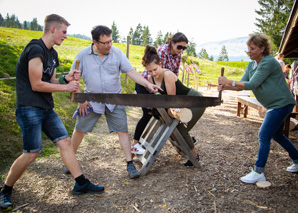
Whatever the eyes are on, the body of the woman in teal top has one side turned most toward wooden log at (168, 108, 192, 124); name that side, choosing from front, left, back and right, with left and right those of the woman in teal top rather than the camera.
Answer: front

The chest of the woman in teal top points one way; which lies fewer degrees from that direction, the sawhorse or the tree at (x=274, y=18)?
the sawhorse

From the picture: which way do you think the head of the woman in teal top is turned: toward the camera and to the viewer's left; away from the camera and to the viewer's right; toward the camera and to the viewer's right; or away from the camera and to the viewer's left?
toward the camera and to the viewer's left

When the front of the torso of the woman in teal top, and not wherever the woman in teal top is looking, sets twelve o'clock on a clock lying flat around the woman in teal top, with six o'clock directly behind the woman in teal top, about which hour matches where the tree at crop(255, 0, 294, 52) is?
The tree is roughly at 3 o'clock from the woman in teal top.

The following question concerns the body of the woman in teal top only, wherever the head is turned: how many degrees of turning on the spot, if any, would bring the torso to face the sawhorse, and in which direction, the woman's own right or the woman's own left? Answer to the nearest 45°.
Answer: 0° — they already face it

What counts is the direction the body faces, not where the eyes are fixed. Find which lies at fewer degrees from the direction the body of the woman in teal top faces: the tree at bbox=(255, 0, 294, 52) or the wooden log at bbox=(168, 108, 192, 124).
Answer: the wooden log

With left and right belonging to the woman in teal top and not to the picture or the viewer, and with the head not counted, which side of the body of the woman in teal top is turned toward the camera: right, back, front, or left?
left
